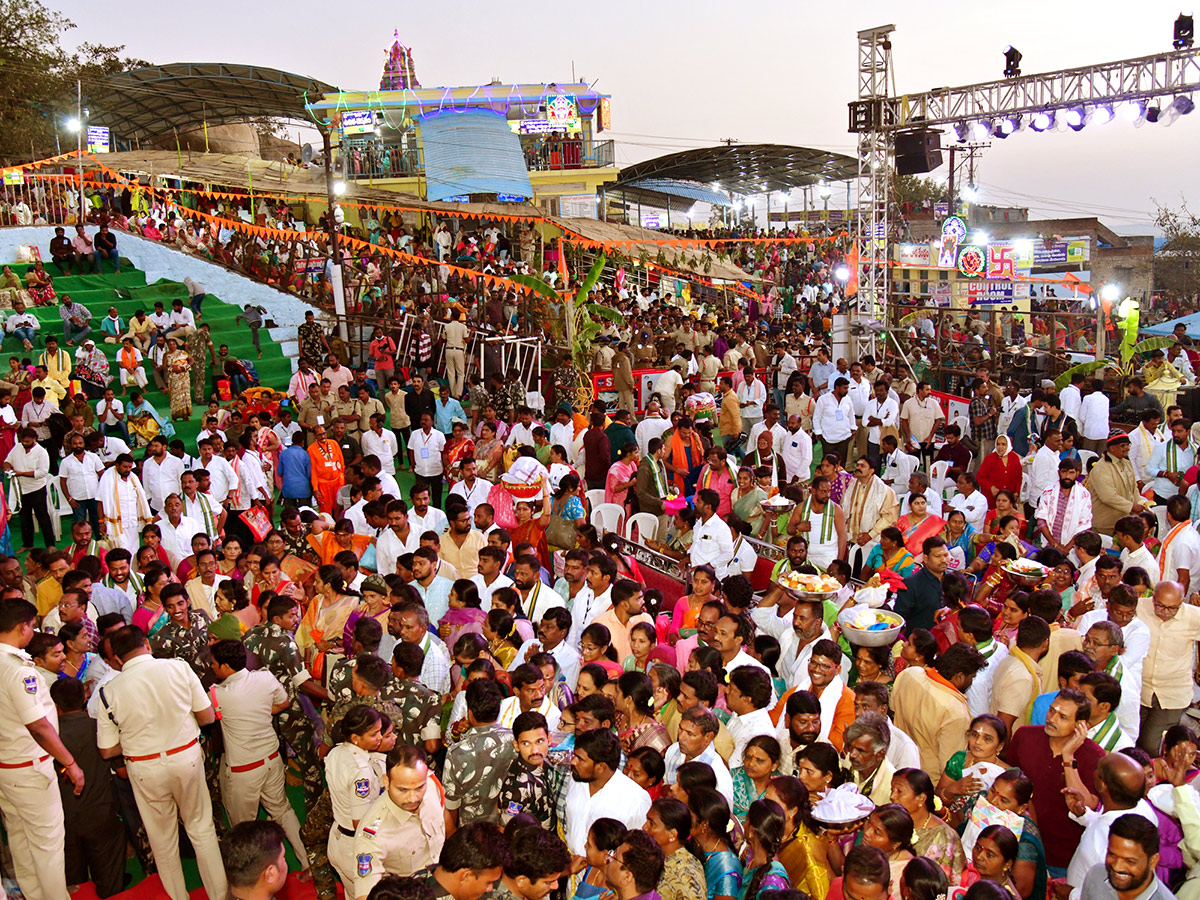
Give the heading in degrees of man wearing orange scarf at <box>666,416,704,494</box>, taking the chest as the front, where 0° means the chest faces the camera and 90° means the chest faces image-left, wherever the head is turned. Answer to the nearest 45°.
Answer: approximately 315°

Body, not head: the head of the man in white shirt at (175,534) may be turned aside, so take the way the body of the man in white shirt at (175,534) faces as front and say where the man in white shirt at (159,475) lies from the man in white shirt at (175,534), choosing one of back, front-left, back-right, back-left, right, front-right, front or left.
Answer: back

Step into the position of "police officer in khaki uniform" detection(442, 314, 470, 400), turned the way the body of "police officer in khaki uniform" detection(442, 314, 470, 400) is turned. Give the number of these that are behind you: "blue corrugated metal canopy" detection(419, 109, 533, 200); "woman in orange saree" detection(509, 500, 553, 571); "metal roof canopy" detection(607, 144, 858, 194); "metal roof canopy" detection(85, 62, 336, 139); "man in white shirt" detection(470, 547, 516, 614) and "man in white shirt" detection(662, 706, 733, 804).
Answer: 3

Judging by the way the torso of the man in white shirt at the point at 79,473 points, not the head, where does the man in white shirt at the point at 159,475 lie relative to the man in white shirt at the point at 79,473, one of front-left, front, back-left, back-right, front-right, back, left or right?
front-left
